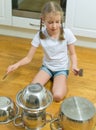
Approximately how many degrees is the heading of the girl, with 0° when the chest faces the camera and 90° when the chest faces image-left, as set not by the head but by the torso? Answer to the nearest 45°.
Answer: approximately 0°
